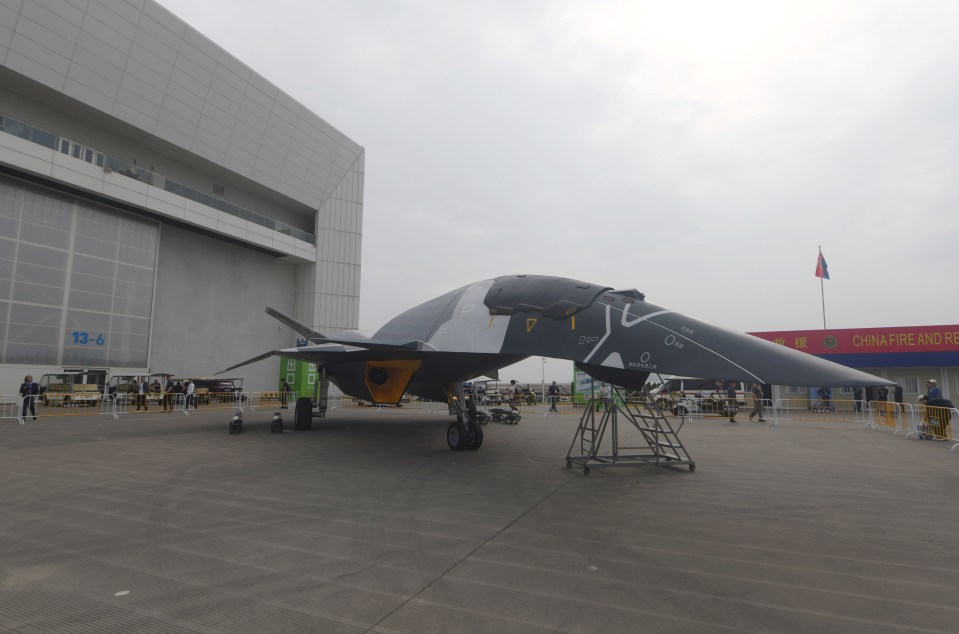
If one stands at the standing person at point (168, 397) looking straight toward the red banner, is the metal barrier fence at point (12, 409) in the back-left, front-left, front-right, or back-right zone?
back-right

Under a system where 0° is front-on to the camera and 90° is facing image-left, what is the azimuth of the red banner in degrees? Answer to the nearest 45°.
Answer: approximately 0°

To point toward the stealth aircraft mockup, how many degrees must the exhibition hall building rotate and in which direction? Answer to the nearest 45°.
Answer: approximately 45° to its right

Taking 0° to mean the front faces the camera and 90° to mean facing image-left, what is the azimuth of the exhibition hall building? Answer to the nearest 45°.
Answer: approximately 315°

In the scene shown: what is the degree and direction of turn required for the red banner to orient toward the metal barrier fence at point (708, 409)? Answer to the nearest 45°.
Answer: approximately 45° to its right

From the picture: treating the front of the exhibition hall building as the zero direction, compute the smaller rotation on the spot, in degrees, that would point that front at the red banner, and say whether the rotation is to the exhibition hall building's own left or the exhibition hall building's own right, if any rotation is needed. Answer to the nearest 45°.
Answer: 0° — it already faces it
